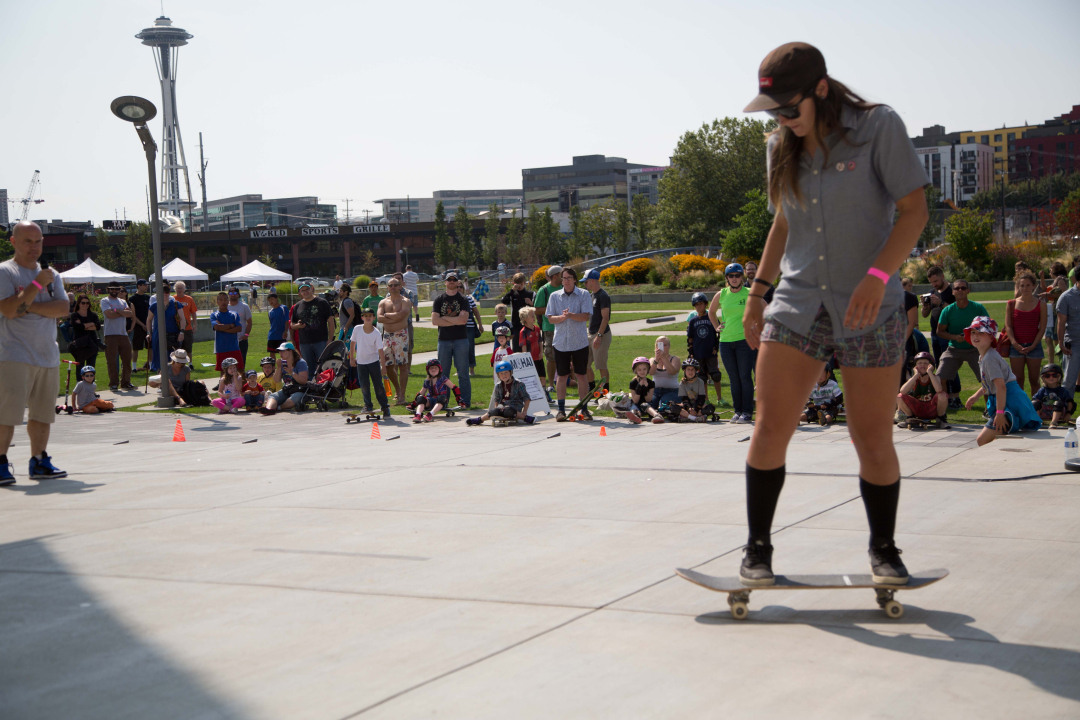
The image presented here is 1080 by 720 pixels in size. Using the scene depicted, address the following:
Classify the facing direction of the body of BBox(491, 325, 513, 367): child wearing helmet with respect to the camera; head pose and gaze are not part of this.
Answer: toward the camera

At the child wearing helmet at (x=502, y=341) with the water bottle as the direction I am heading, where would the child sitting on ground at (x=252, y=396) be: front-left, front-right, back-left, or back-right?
back-right

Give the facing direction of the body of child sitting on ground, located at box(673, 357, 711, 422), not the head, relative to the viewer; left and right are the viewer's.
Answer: facing the viewer

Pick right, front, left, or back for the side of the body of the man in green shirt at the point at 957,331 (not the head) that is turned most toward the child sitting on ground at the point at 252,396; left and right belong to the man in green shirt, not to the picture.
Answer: right

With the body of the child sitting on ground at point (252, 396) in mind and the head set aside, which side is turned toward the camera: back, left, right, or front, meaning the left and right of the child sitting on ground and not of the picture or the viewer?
front

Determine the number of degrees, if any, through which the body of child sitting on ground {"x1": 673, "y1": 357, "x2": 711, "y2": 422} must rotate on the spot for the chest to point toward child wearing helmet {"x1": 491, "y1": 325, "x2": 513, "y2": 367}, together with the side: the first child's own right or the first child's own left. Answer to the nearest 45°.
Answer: approximately 135° to the first child's own right

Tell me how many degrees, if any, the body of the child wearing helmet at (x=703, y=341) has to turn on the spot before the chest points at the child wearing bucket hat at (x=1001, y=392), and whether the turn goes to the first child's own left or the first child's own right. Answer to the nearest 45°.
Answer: approximately 45° to the first child's own left

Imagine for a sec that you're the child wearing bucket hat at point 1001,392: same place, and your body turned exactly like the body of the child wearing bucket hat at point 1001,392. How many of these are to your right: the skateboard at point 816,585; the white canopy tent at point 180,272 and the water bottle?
1

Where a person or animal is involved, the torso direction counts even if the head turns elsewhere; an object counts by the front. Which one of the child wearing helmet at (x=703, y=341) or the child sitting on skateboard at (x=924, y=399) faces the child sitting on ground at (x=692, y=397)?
the child wearing helmet

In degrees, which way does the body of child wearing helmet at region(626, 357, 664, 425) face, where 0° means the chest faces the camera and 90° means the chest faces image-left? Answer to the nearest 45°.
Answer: approximately 0°
